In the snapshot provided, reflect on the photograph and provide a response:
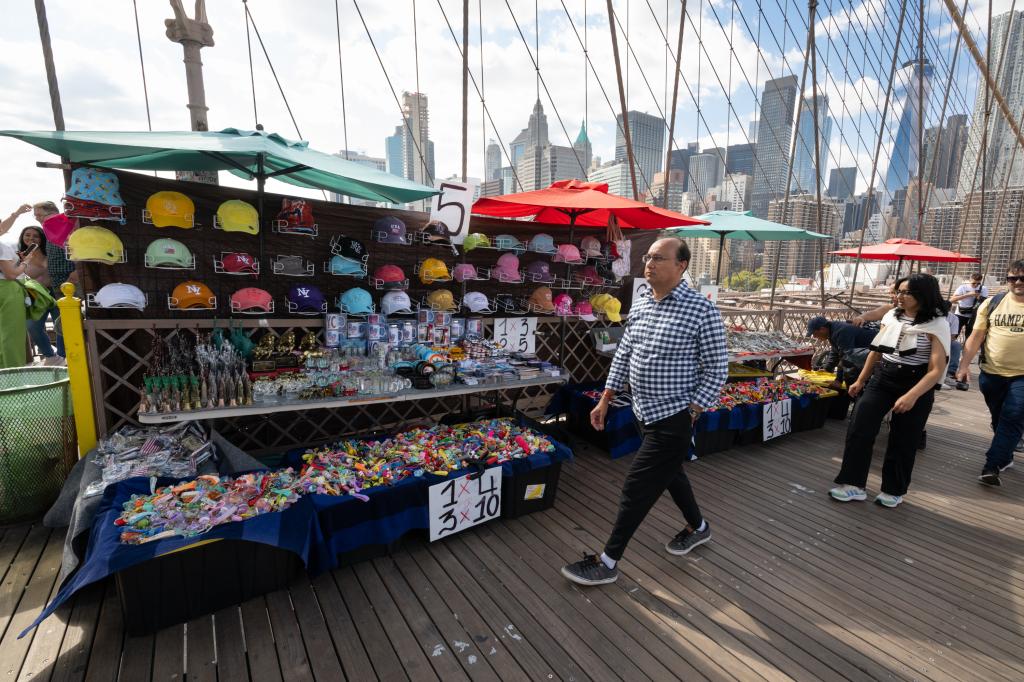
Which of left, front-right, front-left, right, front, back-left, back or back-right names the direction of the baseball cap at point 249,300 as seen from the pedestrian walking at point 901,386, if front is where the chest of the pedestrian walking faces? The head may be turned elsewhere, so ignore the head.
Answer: front

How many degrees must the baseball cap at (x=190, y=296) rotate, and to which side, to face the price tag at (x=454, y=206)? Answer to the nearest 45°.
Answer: approximately 90° to its left

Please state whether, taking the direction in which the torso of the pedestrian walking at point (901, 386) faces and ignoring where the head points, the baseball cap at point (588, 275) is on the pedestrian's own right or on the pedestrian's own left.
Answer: on the pedestrian's own right

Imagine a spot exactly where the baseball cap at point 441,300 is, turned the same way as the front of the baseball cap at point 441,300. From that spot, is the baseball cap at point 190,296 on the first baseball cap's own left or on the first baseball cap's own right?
on the first baseball cap's own right

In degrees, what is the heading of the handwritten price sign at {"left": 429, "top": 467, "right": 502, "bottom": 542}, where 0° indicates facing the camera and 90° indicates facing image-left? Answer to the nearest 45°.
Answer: approximately 315°

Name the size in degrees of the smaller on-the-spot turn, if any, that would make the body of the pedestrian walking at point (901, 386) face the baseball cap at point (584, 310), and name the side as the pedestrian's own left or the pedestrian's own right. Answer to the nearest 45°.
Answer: approximately 45° to the pedestrian's own right

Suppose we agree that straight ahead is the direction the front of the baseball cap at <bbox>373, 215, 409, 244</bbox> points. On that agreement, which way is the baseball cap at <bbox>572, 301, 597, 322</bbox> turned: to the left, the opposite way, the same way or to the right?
the same way

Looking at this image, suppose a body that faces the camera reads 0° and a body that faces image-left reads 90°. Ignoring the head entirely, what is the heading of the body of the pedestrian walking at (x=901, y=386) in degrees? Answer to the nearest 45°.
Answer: approximately 45°

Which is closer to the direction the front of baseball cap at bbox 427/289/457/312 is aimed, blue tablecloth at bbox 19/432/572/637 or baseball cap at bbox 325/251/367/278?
the blue tablecloth

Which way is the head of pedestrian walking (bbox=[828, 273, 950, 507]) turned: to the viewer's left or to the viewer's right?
to the viewer's left

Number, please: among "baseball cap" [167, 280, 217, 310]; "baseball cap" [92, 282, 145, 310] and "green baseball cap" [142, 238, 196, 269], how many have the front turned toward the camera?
3

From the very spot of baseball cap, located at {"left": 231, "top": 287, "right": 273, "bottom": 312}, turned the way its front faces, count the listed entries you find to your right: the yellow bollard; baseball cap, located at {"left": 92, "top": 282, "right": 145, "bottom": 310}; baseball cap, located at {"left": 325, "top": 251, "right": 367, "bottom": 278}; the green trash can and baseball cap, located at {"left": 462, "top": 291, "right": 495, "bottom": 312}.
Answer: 3

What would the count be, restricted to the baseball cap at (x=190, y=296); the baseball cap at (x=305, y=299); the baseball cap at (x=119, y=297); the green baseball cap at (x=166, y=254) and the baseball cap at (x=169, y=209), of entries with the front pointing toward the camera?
5

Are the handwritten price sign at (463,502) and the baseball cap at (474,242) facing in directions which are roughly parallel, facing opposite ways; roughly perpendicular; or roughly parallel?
roughly parallel

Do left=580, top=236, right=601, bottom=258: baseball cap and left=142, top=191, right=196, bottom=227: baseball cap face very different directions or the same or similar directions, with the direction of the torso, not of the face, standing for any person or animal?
same or similar directions

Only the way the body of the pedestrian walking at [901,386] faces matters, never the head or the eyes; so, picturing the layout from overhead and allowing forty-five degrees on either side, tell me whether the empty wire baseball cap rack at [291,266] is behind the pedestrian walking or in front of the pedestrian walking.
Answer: in front

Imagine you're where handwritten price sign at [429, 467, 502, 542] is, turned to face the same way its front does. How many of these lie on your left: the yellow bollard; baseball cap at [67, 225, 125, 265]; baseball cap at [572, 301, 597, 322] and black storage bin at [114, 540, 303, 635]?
1
